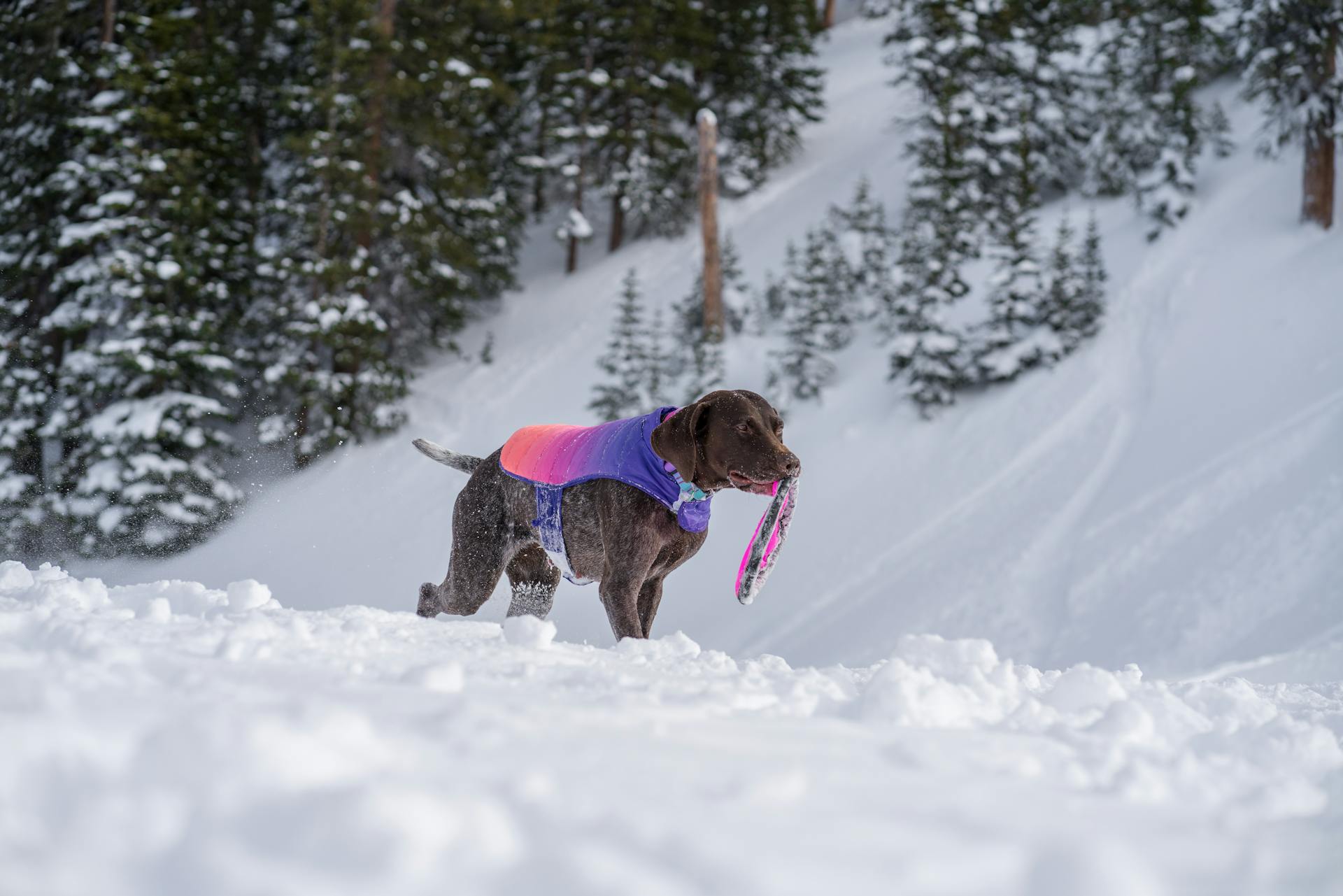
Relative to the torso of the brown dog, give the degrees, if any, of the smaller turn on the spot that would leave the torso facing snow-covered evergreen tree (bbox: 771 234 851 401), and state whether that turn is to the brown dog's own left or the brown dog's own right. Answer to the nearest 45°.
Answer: approximately 90° to the brown dog's own left

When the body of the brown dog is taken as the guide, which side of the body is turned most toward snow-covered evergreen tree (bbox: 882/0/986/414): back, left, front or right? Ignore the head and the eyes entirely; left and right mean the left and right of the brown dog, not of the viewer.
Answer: left

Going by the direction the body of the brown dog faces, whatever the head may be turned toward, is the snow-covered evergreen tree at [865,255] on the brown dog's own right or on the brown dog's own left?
on the brown dog's own left

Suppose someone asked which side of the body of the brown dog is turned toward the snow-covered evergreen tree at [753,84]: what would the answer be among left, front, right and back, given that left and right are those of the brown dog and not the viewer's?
left

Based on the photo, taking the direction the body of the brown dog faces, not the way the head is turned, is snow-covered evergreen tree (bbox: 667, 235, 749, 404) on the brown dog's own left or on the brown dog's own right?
on the brown dog's own left

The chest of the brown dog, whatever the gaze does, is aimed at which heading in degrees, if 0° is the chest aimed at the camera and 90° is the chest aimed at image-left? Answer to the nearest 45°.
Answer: approximately 270°

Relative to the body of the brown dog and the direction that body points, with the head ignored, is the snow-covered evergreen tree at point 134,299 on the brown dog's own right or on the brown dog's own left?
on the brown dog's own left

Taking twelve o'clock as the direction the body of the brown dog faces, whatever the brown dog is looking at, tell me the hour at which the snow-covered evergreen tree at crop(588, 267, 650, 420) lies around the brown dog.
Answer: The snow-covered evergreen tree is roughly at 9 o'clock from the brown dog.

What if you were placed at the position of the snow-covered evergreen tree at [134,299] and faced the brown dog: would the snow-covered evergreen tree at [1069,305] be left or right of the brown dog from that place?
left
